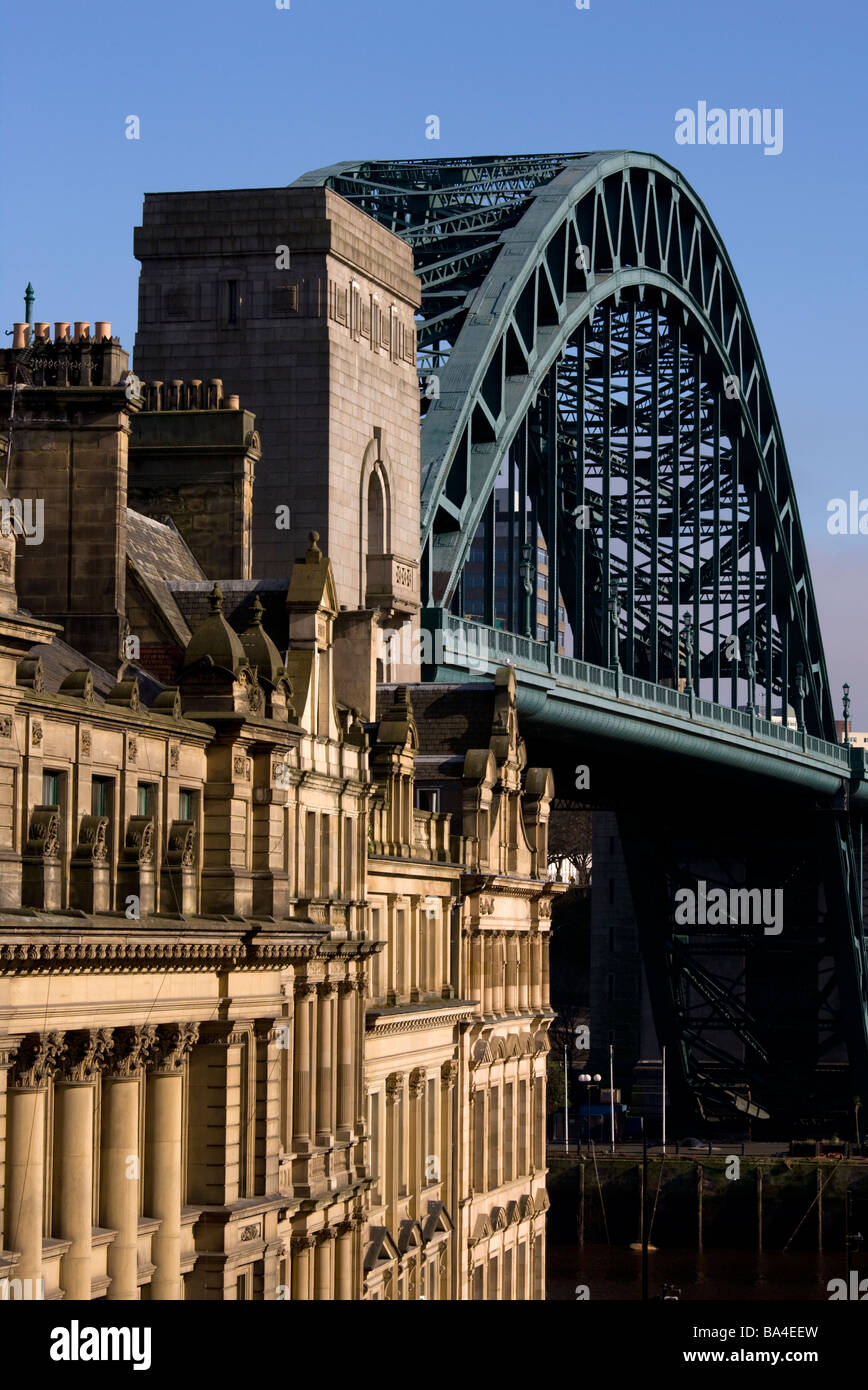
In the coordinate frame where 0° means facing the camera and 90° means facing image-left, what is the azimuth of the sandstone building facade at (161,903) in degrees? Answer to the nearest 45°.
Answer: approximately 315°
